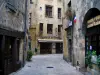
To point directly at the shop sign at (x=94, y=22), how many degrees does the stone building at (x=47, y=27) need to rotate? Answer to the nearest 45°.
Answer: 0° — it already faces it

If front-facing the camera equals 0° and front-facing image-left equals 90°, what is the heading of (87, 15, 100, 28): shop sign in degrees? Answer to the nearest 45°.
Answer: approximately 45°

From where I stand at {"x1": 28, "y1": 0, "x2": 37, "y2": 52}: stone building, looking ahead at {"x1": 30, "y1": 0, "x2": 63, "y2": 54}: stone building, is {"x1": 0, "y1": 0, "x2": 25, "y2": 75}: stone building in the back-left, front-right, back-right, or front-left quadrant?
back-right

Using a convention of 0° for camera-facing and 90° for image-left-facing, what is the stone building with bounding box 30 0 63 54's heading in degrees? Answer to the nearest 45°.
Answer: approximately 0°

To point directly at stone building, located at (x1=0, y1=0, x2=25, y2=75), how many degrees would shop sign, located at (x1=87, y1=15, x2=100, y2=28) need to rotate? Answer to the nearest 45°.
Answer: approximately 45° to its right

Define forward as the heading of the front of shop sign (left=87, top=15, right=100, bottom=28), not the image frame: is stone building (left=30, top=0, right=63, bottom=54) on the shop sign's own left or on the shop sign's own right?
on the shop sign's own right

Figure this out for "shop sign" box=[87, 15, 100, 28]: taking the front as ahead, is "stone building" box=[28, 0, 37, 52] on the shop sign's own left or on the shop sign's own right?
on the shop sign's own right
